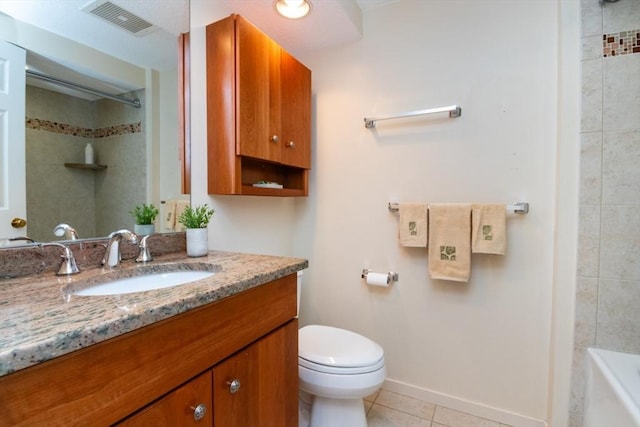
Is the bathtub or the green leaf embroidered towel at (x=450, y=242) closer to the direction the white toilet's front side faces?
the bathtub

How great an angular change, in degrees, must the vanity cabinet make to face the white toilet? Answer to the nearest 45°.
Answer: approximately 90° to its left

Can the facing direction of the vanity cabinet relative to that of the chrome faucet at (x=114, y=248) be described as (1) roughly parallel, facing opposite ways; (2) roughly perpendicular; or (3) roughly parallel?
roughly parallel

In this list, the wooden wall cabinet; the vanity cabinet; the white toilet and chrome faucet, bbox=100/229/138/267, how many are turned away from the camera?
0

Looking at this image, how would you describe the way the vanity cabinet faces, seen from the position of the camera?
facing the viewer and to the right of the viewer

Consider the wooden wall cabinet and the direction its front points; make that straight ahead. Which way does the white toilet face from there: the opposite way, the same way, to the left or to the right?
the same way

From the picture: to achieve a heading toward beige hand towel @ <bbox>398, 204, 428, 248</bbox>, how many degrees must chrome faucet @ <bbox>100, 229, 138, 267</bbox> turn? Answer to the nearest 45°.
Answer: approximately 45° to its left

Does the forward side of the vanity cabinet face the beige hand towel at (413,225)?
no

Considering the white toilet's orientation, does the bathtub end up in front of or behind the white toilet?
in front

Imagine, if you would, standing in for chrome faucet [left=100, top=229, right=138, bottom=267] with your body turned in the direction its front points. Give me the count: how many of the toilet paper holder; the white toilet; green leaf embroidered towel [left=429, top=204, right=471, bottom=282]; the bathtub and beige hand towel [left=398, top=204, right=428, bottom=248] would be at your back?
0

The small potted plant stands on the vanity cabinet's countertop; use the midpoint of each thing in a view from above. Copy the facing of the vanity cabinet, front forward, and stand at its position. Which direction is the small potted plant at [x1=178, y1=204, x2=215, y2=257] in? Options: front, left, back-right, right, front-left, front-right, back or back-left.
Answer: back-left
